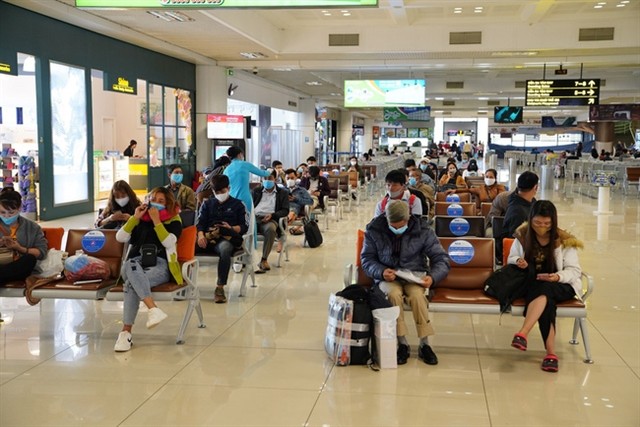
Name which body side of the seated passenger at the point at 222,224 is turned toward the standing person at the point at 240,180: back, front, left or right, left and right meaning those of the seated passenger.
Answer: back

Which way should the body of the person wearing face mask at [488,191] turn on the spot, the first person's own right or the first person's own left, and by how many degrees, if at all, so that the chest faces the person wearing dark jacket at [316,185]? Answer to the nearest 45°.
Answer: approximately 135° to the first person's own right

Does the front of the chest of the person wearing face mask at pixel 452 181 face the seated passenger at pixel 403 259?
yes

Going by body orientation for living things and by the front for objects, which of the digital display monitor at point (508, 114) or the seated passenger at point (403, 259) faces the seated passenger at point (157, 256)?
the digital display monitor

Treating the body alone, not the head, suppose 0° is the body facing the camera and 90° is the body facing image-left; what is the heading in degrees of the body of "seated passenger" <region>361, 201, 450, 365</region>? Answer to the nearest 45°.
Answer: approximately 0°

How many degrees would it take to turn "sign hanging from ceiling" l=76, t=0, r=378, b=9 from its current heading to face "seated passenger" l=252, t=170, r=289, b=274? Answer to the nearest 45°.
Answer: approximately 180°

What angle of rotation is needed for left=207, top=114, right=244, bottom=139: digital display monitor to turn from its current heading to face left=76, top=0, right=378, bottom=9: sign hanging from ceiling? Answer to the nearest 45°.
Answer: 0° — it already faces it

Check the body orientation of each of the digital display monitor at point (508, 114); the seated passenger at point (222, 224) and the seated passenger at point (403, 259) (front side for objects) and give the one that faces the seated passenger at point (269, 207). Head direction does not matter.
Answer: the digital display monitor

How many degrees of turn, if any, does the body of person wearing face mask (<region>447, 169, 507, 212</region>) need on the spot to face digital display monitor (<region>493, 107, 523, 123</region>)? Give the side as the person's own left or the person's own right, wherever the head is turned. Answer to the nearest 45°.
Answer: approximately 180°

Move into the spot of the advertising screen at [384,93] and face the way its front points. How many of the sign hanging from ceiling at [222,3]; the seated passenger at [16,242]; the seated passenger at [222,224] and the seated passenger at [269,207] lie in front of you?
4

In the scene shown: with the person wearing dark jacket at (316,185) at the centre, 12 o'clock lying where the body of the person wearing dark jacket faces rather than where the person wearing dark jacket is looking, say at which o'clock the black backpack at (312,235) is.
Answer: The black backpack is roughly at 12 o'clock from the person wearing dark jacket.
